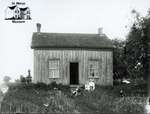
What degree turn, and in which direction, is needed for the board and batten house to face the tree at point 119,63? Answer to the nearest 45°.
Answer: approximately 135° to its left

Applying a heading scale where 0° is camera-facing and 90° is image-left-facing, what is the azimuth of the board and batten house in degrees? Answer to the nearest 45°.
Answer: approximately 0°

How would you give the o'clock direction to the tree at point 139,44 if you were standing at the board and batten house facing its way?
The tree is roughly at 10 o'clock from the board and batten house.
